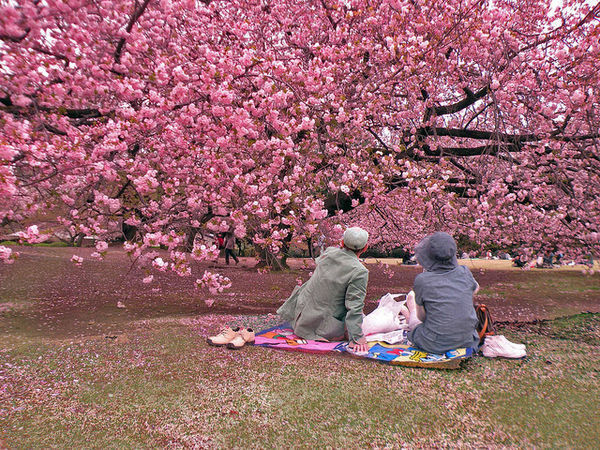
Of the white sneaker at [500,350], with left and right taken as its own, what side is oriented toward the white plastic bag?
back

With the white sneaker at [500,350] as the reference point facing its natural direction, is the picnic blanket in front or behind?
behind

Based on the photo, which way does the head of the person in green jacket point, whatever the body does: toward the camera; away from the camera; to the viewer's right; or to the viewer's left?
away from the camera

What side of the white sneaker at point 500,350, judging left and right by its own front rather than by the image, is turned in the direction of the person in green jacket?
back

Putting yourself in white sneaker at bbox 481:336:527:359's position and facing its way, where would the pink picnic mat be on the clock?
The pink picnic mat is roughly at 5 o'clock from the white sneaker.

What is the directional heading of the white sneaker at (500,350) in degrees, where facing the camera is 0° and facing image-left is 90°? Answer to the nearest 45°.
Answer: approximately 270°

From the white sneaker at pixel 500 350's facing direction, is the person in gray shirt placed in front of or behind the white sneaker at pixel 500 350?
behind
